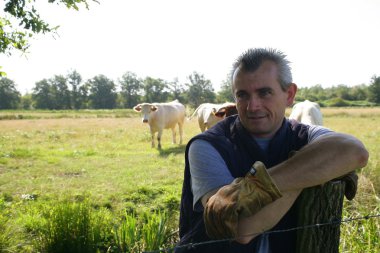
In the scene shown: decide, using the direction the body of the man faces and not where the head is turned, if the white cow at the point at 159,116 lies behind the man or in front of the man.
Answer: behind

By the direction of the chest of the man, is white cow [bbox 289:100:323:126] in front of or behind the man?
behind

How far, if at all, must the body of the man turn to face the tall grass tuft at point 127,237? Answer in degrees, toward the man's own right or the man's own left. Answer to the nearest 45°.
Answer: approximately 135° to the man's own right

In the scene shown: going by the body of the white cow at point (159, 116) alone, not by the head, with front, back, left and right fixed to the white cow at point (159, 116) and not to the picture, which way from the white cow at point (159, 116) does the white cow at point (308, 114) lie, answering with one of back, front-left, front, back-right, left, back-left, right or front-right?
left

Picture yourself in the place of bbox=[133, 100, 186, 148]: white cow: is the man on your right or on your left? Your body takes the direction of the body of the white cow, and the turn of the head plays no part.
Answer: on your left

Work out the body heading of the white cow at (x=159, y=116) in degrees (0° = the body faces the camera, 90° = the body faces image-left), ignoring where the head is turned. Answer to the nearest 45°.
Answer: approximately 45°

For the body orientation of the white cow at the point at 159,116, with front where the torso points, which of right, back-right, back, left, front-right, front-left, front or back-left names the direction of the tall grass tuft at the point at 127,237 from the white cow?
front-left

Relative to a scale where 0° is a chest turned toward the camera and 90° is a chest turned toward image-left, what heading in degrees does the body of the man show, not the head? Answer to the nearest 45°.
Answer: approximately 0°
